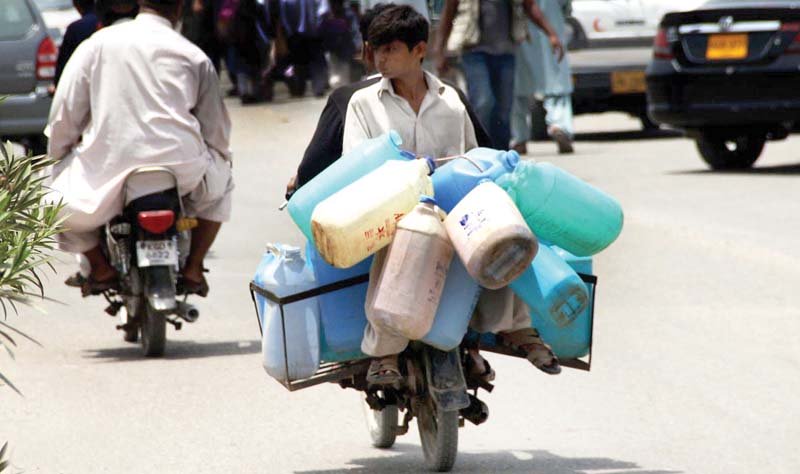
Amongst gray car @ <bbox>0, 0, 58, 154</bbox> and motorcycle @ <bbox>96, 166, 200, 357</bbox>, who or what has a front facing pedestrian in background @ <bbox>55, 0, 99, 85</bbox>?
the motorcycle

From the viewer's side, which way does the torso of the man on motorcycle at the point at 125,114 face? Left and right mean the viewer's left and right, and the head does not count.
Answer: facing away from the viewer

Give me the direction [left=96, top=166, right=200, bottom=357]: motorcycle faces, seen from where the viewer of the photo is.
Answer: facing away from the viewer

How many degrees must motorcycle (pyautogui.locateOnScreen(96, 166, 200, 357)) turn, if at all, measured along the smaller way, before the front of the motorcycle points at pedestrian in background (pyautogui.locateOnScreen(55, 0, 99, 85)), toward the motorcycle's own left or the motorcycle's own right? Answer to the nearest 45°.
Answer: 0° — it already faces them

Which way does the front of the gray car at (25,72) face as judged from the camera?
facing away from the viewer

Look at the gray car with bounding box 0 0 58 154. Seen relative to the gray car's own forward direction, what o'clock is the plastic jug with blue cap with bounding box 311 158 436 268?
The plastic jug with blue cap is roughly at 6 o'clock from the gray car.
